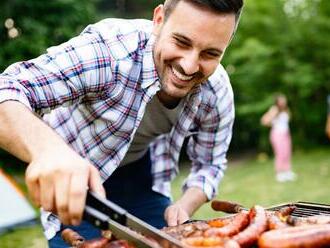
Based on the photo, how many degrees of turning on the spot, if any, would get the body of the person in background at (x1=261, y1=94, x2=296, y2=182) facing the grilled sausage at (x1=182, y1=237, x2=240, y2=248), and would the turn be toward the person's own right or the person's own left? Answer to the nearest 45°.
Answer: approximately 45° to the person's own right

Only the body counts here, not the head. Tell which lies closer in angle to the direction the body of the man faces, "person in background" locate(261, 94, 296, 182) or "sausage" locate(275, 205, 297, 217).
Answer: the sausage

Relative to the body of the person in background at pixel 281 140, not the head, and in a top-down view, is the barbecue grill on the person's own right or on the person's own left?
on the person's own right

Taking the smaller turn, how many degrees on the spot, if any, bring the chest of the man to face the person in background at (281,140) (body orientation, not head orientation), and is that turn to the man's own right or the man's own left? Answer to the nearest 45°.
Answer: approximately 135° to the man's own left

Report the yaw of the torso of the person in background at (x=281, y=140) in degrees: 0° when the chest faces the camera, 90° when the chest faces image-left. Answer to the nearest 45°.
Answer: approximately 315°

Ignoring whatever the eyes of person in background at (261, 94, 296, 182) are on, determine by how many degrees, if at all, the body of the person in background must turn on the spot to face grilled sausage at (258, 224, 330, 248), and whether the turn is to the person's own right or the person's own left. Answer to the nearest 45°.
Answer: approximately 45° to the person's own right

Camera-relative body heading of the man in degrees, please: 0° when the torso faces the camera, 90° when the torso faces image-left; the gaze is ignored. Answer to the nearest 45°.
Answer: approximately 315°

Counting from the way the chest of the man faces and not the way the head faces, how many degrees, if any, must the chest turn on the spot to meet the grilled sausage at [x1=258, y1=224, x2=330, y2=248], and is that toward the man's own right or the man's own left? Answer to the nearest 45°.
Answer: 0° — they already face it

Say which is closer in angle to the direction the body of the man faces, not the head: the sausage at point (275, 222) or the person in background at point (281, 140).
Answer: the sausage

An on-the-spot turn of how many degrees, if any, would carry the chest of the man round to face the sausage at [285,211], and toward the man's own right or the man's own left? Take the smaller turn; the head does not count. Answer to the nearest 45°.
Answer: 0° — they already face it
